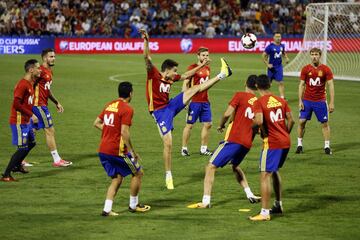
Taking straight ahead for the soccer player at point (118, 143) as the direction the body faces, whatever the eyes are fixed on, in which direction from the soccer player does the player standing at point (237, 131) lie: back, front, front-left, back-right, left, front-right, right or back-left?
front-right

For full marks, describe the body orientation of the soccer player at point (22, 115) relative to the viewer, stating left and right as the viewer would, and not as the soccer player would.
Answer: facing to the right of the viewer

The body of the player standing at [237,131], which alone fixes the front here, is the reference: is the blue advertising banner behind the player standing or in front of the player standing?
in front

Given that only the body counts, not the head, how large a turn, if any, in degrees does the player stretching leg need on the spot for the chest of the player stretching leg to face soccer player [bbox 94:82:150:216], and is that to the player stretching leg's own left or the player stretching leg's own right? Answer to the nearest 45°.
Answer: approximately 45° to the player stretching leg's own right

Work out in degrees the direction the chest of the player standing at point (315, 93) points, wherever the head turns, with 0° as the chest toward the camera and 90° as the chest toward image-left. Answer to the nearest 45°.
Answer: approximately 0°

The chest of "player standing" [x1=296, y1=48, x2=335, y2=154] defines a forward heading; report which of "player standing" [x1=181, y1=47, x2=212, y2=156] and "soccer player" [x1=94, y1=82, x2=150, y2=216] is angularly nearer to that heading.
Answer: the soccer player

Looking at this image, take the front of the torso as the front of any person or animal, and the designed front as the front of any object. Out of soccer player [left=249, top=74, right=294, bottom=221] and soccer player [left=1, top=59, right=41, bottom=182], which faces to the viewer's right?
soccer player [left=1, top=59, right=41, bottom=182]

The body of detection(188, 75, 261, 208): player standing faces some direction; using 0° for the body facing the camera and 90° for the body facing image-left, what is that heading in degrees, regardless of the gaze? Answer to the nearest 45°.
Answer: approximately 135°

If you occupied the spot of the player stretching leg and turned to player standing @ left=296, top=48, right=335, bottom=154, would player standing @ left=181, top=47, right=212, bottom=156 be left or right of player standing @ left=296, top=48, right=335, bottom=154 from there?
left

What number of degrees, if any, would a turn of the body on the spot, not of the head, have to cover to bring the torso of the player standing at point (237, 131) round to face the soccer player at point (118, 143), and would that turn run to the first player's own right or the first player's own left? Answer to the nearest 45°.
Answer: approximately 45° to the first player's own left

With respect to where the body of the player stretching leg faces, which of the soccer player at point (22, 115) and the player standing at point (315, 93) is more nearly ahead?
the player standing

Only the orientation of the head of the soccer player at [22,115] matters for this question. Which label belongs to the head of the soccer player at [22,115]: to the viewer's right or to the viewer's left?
to the viewer's right

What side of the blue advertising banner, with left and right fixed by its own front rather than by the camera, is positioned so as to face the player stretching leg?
front
